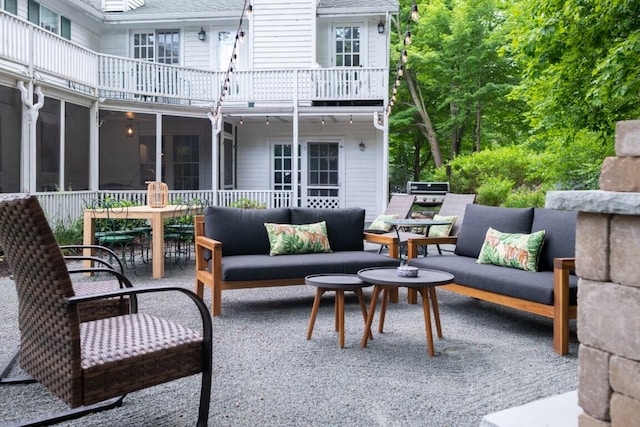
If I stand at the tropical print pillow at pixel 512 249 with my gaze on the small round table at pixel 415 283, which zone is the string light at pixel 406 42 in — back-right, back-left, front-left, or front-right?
back-right

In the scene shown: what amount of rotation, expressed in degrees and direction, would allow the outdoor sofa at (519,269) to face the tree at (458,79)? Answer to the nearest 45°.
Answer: approximately 135° to its right

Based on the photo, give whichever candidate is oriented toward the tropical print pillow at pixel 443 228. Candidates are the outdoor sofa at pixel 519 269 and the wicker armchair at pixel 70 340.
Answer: the wicker armchair

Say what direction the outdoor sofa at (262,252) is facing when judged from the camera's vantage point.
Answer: facing the viewer and to the right of the viewer

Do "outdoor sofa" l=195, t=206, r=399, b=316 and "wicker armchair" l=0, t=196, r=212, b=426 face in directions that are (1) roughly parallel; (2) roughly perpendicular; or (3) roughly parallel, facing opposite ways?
roughly perpendicular

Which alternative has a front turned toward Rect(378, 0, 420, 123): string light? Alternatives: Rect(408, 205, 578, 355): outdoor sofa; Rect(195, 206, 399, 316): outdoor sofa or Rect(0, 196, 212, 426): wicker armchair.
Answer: the wicker armchair

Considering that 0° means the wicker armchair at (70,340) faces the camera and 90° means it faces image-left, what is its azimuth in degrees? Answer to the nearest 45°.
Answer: approximately 225°

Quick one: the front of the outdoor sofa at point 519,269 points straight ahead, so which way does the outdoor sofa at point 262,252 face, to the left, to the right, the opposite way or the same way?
to the left

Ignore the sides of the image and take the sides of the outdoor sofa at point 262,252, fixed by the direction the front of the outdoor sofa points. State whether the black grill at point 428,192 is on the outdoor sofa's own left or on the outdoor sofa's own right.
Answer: on the outdoor sofa's own left

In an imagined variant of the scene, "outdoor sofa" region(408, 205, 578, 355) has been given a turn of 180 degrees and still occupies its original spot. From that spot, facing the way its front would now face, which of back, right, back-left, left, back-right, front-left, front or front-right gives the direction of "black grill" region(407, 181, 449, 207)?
front-left

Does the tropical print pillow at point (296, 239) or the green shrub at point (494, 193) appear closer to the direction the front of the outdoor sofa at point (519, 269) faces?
the tropical print pillow

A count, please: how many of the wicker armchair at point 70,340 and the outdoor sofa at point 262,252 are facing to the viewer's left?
0

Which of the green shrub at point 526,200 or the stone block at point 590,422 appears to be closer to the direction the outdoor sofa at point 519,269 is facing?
the stone block

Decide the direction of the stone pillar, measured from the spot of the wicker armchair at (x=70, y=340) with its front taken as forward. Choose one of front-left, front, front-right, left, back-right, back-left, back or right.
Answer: right

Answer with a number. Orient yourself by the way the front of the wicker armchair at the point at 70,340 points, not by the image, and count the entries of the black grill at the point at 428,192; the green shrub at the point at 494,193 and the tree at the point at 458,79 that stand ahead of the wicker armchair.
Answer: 3
